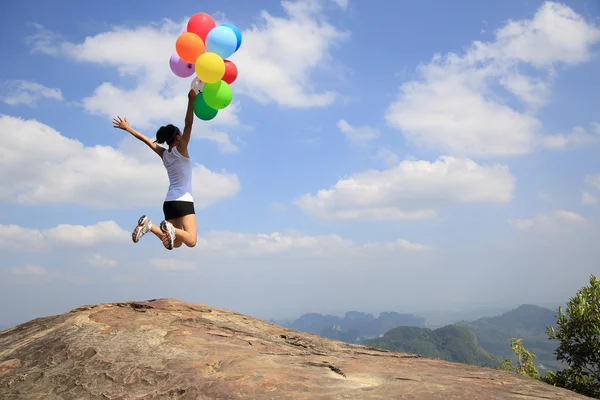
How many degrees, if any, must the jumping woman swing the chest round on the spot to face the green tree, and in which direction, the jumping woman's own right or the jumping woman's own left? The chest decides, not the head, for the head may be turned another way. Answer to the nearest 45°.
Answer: approximately 45° to the jumping woman's own right

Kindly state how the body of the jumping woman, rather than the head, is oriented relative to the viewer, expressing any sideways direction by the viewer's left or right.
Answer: facing away from the viewer and to the right of the viewer
